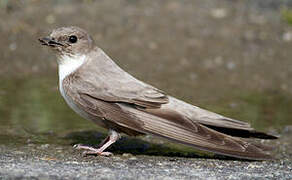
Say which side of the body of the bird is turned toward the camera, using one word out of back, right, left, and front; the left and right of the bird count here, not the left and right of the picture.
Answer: left

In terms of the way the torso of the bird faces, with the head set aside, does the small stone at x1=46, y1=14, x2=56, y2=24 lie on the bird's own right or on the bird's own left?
on the bird's own right

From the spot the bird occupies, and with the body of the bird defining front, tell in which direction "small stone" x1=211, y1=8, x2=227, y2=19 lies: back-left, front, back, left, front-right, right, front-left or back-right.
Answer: right
